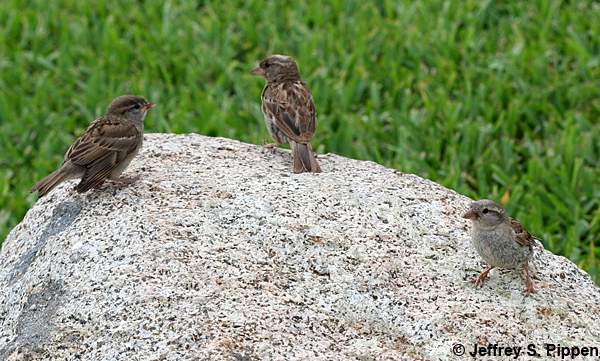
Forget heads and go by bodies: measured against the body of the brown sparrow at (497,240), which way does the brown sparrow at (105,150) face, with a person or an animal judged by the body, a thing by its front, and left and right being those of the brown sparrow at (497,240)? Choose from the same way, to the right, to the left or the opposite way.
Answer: the opposite way

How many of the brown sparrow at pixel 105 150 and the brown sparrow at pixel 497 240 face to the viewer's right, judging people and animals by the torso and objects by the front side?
1

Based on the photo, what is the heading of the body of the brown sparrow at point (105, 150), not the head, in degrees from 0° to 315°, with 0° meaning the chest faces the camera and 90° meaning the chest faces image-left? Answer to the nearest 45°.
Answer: approximately 270°

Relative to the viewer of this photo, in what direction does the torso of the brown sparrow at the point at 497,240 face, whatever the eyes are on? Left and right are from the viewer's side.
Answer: facing the viewer and to the left of the viewer

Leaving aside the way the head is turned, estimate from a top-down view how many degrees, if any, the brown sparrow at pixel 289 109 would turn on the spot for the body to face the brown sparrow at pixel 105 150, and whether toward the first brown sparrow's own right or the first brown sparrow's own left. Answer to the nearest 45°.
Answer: approximately 90° to the first brown sparrow's own left

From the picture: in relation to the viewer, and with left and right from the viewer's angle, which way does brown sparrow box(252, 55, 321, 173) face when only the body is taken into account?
facing away from the viewer and to the left of the viewer

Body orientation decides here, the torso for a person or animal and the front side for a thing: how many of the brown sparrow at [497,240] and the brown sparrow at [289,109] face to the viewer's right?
0

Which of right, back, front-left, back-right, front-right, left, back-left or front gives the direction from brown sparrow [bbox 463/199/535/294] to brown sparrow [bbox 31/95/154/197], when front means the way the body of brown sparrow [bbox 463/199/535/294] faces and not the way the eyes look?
front-right

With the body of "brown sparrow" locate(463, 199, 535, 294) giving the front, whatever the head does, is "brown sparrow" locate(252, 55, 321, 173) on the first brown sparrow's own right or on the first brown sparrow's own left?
on the first brown sparrow's own right

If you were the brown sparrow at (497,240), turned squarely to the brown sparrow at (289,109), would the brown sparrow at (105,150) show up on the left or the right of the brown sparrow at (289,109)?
left

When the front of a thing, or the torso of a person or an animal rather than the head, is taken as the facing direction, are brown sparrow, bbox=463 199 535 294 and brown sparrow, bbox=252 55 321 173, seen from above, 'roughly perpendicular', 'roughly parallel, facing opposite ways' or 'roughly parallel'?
roughly perpendicular
